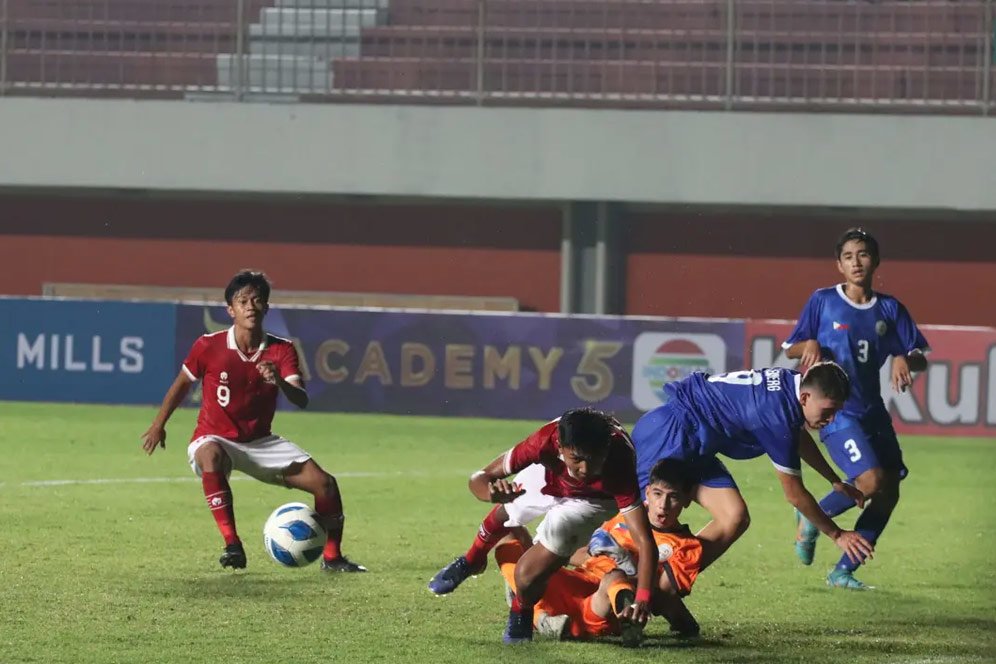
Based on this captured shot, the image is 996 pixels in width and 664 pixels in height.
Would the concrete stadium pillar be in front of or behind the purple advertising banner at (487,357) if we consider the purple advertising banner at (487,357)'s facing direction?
behind

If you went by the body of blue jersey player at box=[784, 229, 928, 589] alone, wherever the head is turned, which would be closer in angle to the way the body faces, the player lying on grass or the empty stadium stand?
the player lying on grass

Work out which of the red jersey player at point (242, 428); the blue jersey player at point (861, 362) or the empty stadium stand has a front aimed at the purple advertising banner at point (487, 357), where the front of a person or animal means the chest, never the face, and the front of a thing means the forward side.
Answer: the empty stadium stand

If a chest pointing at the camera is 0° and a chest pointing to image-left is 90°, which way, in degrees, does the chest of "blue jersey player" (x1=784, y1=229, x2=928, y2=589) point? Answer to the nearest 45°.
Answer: approximately 0°

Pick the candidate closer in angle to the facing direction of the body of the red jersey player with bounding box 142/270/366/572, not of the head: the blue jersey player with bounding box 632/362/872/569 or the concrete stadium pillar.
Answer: the blue jersey player

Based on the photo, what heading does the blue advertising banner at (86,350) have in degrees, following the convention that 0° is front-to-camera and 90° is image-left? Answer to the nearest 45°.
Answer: approximately 0°

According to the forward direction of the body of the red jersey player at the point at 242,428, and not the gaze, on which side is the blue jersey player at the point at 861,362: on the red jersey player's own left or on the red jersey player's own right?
on the red jersey player's own left
